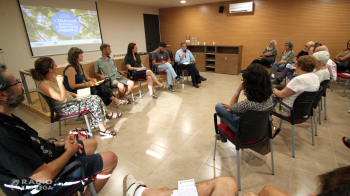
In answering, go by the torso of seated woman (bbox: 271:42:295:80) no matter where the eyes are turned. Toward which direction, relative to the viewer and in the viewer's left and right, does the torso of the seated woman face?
facing the viewer and to the left of the viewer

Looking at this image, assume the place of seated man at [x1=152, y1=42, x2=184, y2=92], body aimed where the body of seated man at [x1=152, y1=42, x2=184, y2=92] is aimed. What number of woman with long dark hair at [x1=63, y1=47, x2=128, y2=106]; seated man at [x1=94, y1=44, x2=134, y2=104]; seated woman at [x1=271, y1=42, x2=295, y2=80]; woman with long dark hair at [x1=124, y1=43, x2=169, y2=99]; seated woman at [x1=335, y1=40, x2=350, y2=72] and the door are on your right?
3

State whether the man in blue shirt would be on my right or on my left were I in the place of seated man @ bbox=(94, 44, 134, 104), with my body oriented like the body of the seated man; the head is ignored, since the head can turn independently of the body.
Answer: on my left

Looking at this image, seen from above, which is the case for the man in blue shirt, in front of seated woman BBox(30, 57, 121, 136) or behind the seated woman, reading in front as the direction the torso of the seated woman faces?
in front

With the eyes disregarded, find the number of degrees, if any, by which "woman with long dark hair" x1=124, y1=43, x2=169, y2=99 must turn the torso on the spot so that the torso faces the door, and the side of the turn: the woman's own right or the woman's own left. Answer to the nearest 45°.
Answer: approximately 135° to the woman's own left

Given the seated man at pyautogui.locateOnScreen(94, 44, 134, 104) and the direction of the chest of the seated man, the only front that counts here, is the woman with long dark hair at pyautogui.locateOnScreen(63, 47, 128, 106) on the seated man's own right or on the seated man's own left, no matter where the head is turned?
on the seated man's own right

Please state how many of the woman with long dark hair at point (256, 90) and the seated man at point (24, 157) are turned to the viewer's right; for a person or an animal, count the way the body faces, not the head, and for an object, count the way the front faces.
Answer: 1

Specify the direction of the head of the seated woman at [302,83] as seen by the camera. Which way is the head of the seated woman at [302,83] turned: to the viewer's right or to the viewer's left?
to the viewer's left

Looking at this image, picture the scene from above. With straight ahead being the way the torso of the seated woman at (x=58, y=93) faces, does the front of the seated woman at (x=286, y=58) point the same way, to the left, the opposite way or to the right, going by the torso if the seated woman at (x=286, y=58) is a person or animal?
the opposite way

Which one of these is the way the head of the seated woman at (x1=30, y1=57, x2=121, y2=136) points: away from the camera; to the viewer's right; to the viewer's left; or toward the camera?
to the viewer's right

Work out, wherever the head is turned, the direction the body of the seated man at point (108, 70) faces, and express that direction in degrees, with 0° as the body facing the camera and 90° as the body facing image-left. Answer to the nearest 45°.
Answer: approximately 315°

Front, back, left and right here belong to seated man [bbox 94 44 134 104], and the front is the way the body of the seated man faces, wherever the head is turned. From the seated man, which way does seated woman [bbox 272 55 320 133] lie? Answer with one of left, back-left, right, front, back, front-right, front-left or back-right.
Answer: front

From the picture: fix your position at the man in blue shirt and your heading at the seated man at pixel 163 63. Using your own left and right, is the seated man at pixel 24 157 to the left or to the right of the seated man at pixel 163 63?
left

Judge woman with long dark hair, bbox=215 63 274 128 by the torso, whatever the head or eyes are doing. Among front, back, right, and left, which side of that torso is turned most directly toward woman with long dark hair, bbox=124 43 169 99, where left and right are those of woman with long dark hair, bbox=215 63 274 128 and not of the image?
front

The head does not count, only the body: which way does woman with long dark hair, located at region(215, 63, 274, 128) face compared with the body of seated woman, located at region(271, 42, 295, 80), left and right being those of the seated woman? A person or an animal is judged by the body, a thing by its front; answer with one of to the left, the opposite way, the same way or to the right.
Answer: to the right

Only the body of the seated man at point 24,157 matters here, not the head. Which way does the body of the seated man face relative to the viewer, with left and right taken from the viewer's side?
facing to the right of the viewer

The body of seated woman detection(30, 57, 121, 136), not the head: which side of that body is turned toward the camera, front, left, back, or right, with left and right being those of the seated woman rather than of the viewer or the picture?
right

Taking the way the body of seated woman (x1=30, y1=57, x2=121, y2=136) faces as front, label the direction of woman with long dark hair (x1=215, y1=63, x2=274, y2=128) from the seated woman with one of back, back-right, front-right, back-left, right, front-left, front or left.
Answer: front-right
